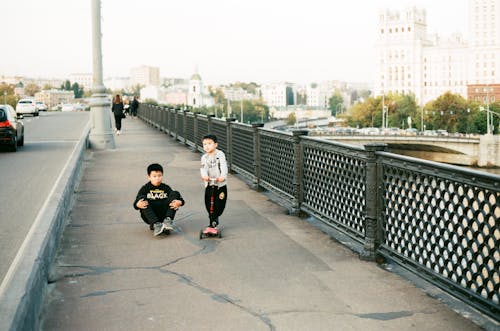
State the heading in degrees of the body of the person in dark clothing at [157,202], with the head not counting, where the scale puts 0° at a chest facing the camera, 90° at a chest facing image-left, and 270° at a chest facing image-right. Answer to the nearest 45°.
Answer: approximately 0°

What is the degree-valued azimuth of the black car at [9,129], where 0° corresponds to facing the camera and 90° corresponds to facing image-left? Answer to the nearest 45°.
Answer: approximately 180°

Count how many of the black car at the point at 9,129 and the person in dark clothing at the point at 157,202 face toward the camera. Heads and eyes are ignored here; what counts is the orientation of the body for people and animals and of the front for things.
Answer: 1

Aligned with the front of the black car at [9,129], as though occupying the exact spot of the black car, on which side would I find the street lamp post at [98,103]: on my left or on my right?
on my right

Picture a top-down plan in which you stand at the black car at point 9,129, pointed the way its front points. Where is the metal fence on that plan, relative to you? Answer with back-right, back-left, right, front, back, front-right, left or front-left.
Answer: back

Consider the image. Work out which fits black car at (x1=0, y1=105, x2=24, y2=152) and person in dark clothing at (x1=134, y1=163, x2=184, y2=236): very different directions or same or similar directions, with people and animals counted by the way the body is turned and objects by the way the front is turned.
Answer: very different directions

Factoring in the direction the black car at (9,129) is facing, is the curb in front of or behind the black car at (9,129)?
behind

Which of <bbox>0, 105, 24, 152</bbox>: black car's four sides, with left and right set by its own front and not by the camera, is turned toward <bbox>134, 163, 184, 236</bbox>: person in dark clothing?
back
